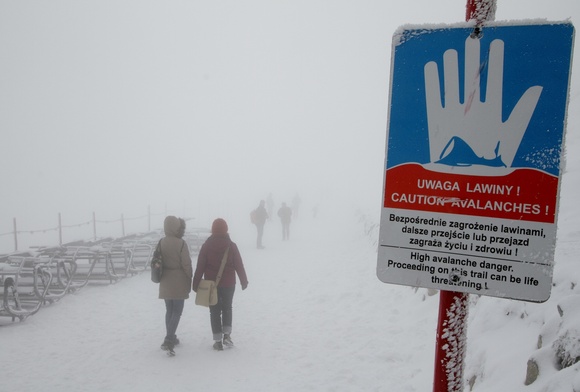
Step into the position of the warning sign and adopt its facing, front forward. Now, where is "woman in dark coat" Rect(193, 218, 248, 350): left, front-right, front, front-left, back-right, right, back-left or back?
back-right

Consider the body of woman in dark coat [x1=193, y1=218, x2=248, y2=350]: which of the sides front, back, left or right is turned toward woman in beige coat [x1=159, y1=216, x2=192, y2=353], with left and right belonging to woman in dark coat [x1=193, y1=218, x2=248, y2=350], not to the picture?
left

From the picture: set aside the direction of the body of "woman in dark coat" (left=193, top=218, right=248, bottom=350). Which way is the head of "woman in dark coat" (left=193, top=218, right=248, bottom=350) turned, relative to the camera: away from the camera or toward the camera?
away from the camera

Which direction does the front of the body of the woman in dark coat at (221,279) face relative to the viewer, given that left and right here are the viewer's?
facing away from the viewer

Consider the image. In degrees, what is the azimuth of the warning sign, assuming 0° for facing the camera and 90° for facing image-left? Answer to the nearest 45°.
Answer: approximately 0°

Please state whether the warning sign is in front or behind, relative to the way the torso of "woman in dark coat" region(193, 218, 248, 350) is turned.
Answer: behind

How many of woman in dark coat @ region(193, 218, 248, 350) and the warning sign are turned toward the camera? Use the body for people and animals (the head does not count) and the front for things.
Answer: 1
